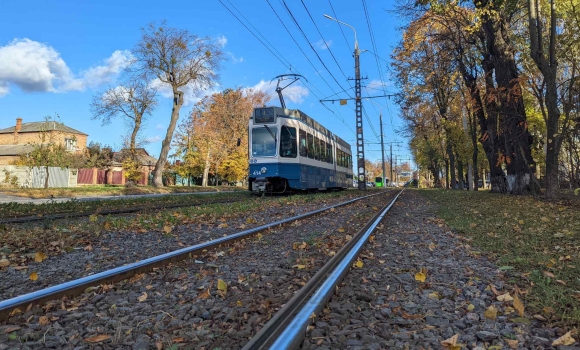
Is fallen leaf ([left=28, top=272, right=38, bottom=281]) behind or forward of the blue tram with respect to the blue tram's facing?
forward

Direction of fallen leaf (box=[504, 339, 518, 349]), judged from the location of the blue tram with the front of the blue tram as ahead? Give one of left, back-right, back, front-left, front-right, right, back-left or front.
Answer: front-left

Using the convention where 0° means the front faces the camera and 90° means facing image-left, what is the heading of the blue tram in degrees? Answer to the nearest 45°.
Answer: approximately 45°

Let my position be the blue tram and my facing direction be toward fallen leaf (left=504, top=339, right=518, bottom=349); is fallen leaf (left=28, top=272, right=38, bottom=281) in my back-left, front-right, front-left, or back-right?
front-right

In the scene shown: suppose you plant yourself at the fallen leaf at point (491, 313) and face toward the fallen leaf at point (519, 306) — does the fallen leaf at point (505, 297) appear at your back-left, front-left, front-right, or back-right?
front-left

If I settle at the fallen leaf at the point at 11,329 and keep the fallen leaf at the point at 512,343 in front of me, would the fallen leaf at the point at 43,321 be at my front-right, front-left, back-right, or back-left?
front-left

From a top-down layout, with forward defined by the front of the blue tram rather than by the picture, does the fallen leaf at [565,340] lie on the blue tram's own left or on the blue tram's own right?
on the blue tram's own left

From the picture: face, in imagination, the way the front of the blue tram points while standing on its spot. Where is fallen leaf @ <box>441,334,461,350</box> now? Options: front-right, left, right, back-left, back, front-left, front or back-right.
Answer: front-left

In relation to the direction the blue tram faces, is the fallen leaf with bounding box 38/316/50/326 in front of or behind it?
in front

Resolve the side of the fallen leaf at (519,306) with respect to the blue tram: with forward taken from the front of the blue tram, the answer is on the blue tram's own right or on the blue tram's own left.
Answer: on the blue tram's own left

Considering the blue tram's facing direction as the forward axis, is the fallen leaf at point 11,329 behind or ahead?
ahead

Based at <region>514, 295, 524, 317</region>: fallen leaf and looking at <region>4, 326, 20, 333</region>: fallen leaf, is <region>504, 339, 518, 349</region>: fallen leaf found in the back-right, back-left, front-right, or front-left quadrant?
front-left

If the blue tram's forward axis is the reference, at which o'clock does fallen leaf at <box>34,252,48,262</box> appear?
The fallen leaf is roughly at 11 o'clock from the blue tram.
